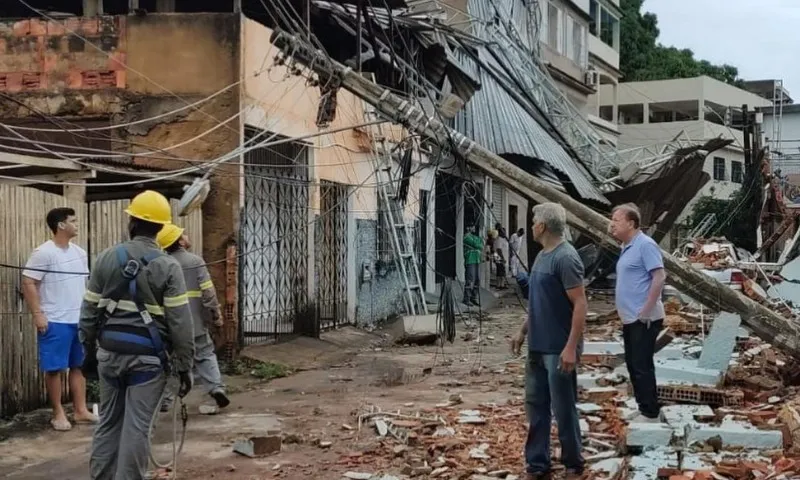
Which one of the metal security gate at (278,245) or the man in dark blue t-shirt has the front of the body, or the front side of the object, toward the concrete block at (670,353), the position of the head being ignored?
the metal security gate

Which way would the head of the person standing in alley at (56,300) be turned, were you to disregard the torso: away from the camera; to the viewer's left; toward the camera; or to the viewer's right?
to the viewer's right

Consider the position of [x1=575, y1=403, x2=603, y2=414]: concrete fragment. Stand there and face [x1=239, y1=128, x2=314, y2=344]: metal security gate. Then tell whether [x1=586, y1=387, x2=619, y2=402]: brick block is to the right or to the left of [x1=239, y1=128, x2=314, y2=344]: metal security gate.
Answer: right

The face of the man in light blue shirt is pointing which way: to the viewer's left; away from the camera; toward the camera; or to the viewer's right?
to the viewer's left

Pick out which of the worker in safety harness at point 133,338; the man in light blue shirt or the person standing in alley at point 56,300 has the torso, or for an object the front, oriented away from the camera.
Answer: the worker in safety harness

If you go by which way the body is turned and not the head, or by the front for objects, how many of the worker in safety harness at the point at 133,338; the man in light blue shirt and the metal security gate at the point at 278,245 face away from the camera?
1

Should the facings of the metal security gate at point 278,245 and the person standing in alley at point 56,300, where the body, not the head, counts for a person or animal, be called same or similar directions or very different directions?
same or similar directions

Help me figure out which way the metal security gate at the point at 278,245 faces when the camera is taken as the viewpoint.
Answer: facing the viewer and to the right of the viewer

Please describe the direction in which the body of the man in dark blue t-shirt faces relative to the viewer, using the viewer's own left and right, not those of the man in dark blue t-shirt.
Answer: facing the viewer and to the left of the viewer

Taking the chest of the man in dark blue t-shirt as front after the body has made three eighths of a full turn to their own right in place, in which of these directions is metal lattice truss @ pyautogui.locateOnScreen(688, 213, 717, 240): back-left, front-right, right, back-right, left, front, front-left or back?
front

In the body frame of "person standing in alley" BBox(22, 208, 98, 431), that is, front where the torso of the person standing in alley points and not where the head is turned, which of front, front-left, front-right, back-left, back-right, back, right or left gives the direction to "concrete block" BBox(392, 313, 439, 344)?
left

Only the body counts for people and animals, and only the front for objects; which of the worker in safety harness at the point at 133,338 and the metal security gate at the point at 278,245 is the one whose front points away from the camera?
the worker in safety harness

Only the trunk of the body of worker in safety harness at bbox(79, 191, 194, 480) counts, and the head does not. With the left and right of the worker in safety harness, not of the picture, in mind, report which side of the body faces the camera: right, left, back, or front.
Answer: back

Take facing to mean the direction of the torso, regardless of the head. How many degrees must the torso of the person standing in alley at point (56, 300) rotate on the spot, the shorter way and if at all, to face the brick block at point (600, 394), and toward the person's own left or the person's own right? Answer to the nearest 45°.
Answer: approximately 45° to the person's own left

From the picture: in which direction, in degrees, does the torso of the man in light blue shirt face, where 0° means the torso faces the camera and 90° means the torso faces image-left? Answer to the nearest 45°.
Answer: approximately 45°

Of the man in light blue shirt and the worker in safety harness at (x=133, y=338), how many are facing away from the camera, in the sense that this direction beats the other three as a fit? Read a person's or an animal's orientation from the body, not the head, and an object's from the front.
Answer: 1

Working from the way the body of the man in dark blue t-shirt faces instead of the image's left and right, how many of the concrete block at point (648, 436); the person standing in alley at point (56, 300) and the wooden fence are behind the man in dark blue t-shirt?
1

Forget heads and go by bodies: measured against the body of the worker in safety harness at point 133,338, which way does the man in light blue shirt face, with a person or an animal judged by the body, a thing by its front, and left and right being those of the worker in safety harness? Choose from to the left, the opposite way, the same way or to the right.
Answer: to the left
